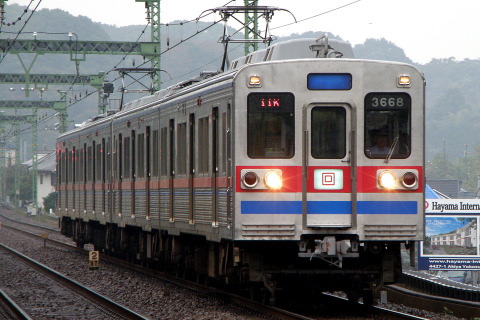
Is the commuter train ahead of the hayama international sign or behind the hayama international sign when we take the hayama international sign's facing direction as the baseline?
ahead

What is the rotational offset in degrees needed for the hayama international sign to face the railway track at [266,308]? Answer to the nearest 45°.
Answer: approximately 45° to its right

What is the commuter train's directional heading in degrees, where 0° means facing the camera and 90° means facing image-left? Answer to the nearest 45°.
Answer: approximately 315°

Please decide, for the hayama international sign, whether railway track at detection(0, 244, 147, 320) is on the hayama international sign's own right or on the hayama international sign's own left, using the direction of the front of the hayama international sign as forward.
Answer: on the hayama international sign's own right
